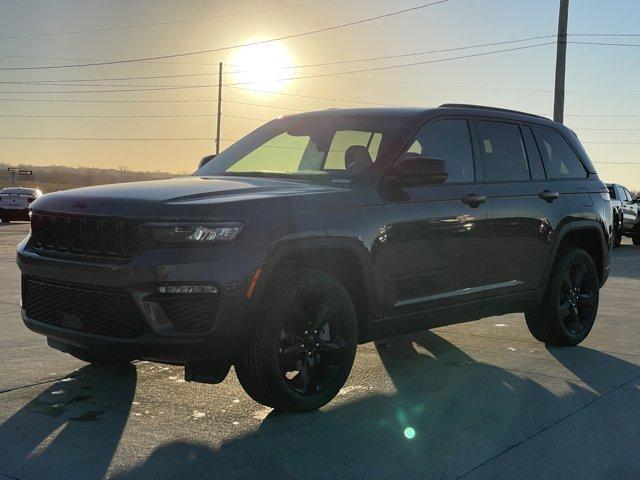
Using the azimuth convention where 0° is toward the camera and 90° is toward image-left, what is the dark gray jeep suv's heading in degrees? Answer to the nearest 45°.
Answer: approximately 45°

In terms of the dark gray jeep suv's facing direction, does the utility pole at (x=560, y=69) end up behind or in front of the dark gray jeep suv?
behind

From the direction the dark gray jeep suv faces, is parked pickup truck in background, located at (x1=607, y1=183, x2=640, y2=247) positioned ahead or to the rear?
to the rear

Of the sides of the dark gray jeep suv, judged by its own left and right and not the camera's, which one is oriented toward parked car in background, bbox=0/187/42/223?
right
